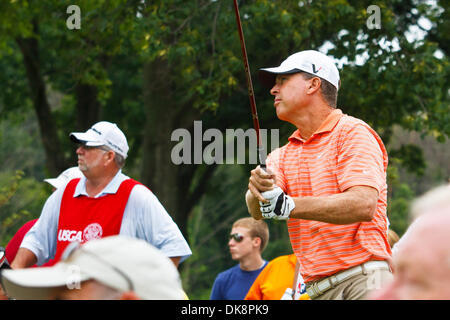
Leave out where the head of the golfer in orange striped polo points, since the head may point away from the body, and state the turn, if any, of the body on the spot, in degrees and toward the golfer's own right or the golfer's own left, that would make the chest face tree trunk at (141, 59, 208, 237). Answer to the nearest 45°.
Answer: approximately 135° to the golfer's own right

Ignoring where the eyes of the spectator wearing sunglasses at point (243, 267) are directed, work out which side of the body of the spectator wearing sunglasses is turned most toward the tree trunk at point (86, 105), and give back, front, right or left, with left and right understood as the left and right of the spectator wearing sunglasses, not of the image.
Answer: right

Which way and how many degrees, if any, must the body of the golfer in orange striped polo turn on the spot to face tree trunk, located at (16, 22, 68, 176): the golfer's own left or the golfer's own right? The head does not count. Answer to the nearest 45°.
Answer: approximately 90° to the golfer's own right

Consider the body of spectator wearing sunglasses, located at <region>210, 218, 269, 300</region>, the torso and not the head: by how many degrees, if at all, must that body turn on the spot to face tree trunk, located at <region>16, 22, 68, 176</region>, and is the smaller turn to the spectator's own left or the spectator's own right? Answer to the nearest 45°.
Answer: approximately 90° to the spectator's own right

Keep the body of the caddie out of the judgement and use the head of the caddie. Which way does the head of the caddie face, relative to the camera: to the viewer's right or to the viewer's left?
to the viewer's left

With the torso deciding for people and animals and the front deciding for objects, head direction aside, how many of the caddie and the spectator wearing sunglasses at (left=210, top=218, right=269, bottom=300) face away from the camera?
0

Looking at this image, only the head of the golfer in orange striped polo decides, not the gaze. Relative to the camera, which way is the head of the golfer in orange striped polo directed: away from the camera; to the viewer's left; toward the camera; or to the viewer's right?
to the viewer's left

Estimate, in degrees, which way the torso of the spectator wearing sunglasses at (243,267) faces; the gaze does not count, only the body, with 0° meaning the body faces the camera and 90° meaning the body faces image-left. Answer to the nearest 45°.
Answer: approximately 45°

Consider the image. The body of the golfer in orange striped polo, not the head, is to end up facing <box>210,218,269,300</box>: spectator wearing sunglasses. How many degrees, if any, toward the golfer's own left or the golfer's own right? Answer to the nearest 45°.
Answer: approximately 135° to the golfer's own right

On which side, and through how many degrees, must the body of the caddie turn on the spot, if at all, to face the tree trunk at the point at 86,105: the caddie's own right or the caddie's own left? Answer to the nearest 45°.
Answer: approximately 135° to the caddie's own right

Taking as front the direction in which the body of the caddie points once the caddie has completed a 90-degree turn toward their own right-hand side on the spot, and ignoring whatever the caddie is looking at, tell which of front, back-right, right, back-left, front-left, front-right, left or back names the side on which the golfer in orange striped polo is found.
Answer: back

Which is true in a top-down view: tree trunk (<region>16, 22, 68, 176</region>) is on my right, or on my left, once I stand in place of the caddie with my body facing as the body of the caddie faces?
on my right
